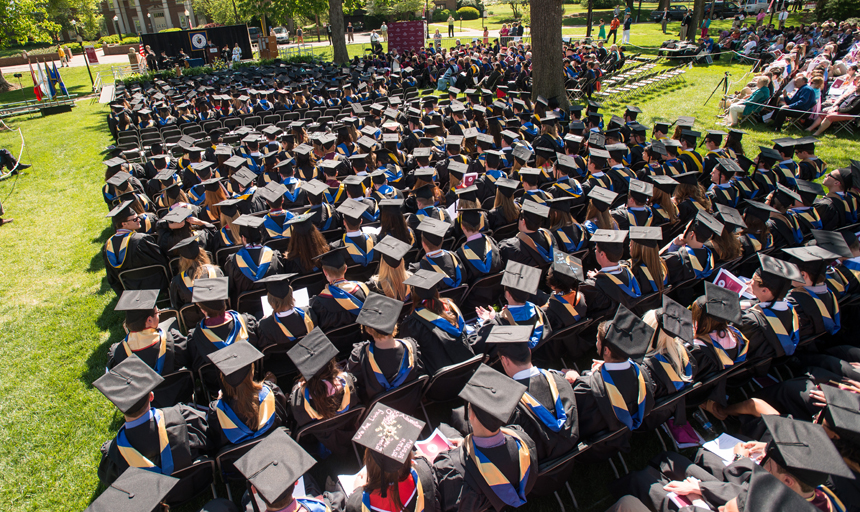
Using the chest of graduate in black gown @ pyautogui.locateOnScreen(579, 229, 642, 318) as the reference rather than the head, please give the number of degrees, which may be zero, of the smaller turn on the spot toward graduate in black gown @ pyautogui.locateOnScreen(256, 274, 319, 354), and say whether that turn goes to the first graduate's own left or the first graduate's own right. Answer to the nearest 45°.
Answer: approximately 90° to the first graduate's own left

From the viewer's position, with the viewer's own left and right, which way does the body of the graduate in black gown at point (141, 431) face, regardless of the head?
facing away from the viewer and to the left of the viewer

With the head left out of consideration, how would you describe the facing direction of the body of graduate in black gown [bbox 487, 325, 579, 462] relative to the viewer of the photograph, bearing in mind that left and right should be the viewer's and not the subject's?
facing away from the viewer and to the left of the viewer

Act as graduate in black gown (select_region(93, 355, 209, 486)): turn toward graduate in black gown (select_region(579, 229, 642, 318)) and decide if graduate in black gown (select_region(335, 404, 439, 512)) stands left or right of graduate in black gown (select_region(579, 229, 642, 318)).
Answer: right

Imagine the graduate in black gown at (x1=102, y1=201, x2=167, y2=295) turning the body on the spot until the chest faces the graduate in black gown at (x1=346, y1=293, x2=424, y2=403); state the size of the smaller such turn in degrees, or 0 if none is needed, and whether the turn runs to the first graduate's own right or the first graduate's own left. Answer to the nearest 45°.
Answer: approximately 135° to the first graduate's own right

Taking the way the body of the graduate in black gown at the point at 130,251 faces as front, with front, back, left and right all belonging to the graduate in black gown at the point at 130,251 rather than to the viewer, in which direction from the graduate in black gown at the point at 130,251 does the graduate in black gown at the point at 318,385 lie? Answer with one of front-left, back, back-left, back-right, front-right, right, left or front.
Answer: back-right

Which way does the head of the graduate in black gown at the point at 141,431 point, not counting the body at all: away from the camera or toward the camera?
away from the camera

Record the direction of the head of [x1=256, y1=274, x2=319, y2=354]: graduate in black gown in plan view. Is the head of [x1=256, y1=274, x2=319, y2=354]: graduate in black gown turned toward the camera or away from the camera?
away from the camera

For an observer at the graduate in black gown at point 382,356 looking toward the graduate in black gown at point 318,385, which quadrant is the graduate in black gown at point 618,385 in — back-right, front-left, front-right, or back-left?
back-left

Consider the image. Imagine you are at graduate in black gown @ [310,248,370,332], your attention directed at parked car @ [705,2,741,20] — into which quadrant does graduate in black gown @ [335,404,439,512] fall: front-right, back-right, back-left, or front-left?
back-right

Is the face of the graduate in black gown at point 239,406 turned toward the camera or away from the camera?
away from the camera

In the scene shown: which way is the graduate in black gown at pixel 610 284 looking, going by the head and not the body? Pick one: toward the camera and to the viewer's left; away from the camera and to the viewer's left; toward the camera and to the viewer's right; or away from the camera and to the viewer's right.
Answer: away from the camera and to the viewer's left
